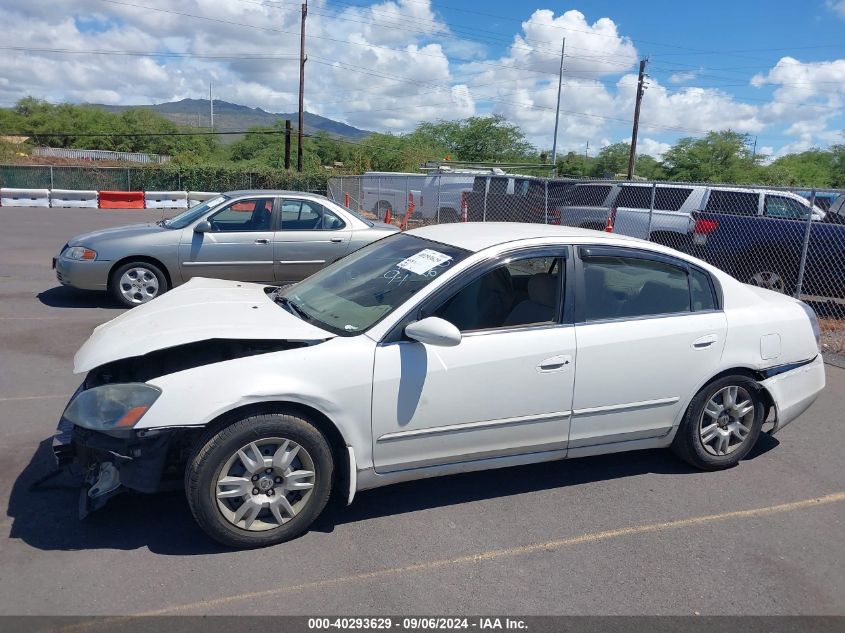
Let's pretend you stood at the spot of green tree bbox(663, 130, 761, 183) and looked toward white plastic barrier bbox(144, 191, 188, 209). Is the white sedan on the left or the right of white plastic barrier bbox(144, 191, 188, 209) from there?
left

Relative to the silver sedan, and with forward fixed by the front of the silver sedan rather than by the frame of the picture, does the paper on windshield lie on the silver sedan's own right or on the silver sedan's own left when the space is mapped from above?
on the silver sedan's own left

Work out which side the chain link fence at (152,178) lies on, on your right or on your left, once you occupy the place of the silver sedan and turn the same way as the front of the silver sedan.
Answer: on your right

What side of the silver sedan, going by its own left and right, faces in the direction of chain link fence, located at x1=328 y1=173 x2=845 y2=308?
back

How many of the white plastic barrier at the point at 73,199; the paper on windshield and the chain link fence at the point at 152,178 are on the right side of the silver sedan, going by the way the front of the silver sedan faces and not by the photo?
2

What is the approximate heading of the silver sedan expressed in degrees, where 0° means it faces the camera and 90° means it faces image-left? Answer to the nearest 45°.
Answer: approximately 90°

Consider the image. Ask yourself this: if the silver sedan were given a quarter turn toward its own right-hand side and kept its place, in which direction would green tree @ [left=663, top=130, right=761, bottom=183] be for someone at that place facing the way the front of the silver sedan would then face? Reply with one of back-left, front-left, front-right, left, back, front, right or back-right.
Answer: front-right
